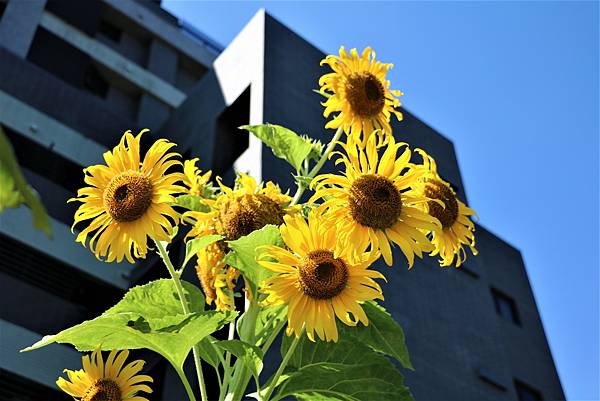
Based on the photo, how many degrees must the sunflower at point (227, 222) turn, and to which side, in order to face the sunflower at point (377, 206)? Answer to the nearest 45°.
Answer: approximately 45° to its left

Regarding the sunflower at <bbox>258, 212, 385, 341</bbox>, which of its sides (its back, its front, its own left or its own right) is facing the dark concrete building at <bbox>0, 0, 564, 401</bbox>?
back

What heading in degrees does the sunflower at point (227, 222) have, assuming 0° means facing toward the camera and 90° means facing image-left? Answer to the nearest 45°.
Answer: approximately 0°

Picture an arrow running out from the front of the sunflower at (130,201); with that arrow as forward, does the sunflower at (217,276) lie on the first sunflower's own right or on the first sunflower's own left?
on the first sunflower's own left

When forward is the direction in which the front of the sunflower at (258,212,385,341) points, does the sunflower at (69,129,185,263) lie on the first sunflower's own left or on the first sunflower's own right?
on the first sunflower's own right

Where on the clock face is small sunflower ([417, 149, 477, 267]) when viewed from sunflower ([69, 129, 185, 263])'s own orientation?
The small sunflower is roughly at 10 o'clock from the sunflower.
